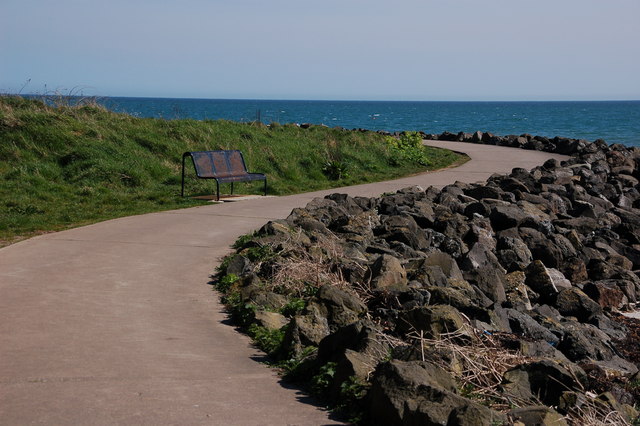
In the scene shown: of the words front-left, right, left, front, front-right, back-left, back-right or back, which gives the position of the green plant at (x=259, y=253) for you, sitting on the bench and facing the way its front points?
front-right

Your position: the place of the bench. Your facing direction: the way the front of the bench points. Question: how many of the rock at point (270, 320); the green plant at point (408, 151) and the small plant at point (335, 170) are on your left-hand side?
2

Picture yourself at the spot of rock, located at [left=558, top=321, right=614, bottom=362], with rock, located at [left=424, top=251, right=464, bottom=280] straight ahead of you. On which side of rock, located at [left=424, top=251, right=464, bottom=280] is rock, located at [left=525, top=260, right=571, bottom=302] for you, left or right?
right

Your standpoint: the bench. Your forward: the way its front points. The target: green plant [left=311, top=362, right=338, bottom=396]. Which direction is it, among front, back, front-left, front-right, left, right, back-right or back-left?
front-right

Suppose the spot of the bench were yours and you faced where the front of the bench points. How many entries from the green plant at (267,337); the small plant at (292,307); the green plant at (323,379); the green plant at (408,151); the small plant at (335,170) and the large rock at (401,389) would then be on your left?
2

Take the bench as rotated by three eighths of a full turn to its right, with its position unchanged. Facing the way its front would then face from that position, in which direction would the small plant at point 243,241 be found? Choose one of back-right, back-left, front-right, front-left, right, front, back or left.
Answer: left

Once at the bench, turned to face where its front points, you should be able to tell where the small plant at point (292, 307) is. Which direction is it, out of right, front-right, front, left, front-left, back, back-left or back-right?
front-right

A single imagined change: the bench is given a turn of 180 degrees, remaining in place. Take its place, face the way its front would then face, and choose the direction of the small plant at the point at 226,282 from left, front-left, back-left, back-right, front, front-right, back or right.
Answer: back-left

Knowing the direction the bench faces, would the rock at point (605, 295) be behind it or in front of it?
in front

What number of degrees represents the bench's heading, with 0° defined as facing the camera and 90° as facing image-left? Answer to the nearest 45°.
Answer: approximately 315°

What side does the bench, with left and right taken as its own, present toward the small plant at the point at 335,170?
left
